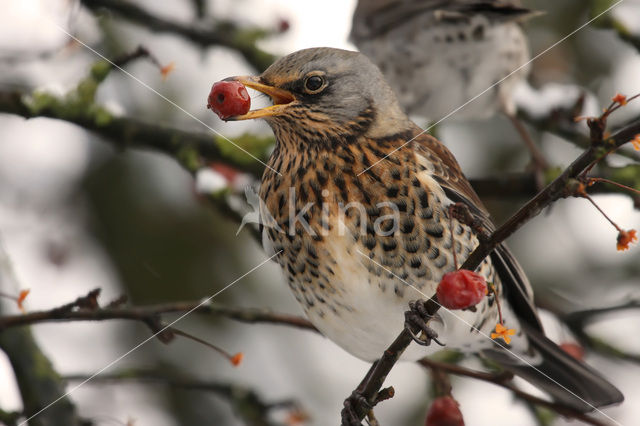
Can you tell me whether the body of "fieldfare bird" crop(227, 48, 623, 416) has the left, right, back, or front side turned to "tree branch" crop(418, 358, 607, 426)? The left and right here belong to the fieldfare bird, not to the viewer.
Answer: back

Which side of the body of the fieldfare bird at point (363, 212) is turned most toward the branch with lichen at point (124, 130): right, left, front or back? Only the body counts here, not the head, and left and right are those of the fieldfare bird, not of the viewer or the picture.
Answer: right

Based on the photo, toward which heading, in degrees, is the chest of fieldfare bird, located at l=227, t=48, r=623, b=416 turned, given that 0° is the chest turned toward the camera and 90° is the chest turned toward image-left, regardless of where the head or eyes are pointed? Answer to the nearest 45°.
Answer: approximately 45°

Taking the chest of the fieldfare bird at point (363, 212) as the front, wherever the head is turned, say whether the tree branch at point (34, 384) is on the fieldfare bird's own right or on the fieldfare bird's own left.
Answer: on the fieldfare bird's own right
